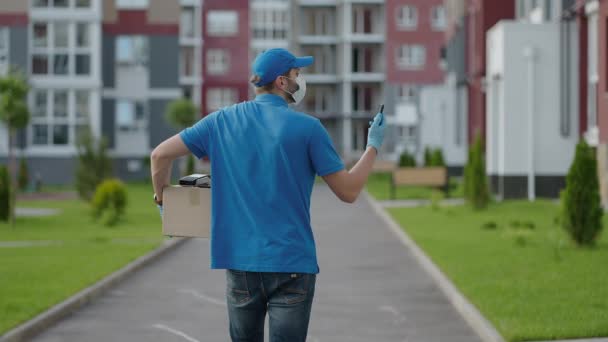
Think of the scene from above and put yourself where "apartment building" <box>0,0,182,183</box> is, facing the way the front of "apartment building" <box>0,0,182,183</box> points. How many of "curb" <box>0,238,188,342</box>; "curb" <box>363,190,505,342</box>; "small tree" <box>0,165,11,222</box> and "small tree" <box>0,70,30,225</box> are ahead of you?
4

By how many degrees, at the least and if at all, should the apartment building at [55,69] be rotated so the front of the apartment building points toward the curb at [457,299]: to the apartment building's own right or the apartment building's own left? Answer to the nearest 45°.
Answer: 0° — it already faces it

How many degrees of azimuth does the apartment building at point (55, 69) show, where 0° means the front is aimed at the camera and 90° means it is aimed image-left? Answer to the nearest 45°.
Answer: approximately 0°

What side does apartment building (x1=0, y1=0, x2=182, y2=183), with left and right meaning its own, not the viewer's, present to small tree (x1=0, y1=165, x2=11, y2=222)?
front

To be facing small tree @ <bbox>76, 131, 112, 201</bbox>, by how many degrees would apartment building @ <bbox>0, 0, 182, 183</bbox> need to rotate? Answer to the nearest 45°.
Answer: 0° — it already faces it

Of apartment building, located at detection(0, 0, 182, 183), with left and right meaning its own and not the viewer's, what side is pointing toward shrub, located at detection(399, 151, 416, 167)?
left

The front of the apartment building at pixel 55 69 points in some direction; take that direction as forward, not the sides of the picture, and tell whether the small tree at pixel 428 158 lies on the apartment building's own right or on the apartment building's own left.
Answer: on the apartment building's own left

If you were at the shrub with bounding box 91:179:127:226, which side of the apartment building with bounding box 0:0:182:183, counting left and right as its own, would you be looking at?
front

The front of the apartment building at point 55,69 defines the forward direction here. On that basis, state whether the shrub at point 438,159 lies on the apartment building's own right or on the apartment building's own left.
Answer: on the apartment building's own left

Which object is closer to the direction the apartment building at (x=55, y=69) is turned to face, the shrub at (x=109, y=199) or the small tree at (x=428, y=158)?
the shrub
